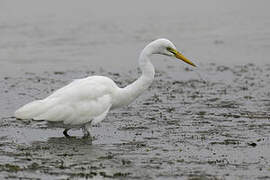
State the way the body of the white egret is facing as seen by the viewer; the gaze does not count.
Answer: to the viewer's right
